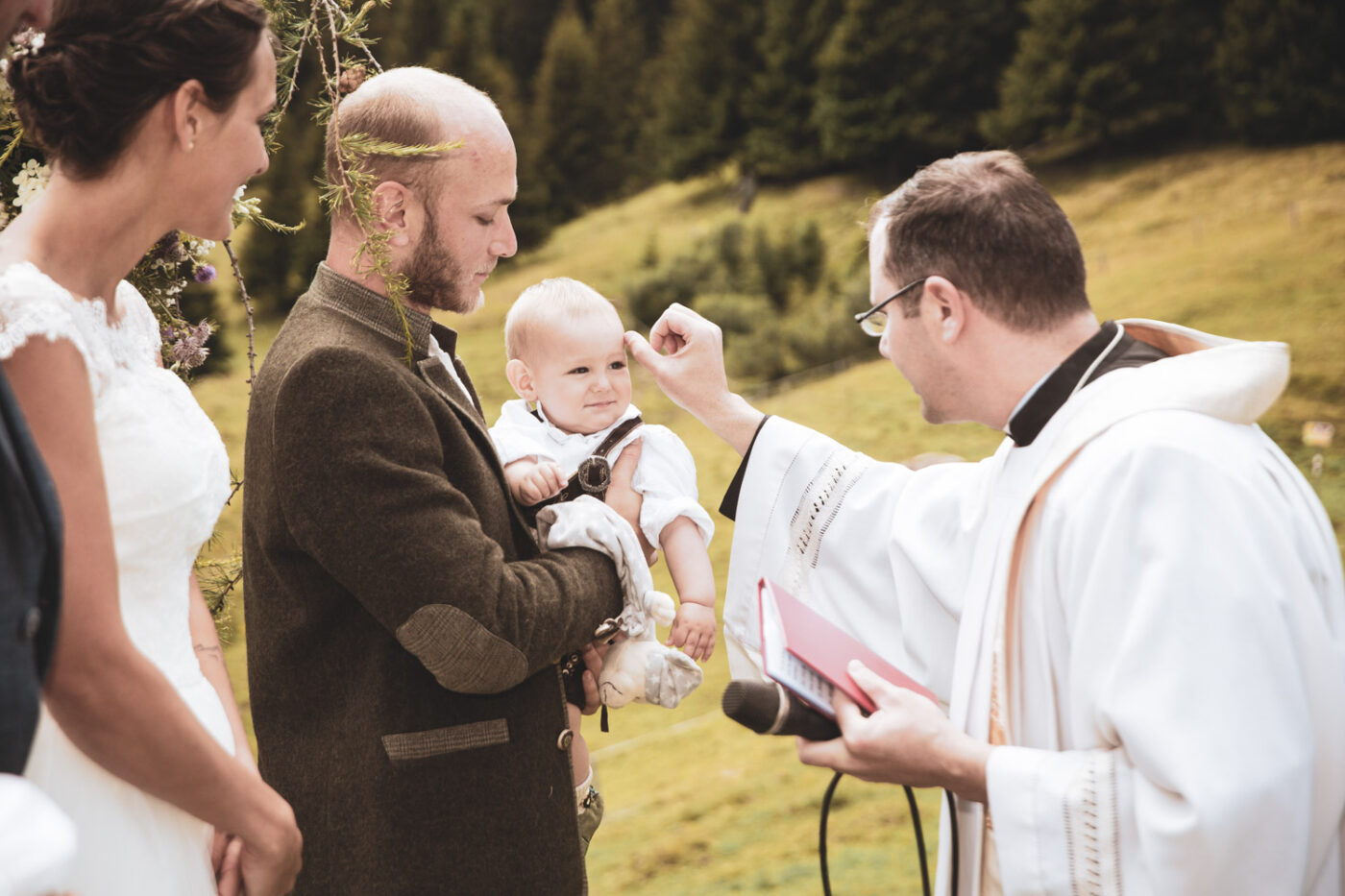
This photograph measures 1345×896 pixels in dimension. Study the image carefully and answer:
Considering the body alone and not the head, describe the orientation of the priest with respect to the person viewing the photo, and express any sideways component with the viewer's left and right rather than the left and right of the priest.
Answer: facing to the left of the viewer

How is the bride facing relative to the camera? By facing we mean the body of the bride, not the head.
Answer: to the viewer's right

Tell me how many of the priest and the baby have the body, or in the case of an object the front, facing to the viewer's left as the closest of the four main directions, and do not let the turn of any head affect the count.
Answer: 1

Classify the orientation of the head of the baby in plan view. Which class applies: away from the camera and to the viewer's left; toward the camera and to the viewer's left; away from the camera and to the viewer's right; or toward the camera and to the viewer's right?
toward the camera and to the viewer's right

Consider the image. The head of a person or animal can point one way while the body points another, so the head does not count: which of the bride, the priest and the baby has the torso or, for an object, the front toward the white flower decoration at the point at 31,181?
the priest

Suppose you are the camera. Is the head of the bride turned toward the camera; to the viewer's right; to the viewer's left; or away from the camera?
to the viewer's right

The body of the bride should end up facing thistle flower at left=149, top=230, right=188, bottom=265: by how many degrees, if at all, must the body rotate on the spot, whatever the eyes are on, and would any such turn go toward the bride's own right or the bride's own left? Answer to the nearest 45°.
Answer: approximately 90° to the bride's own left

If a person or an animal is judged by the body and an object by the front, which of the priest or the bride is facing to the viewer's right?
the bride

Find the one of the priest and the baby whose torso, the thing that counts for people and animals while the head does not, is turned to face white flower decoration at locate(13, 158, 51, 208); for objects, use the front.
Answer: the priest
